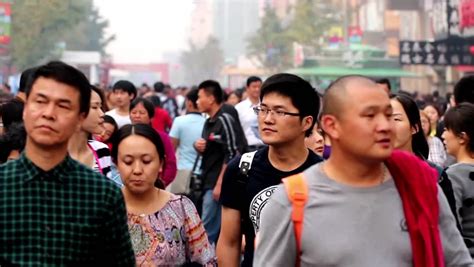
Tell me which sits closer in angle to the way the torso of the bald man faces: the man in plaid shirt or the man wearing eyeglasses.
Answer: the man in plaid shirt

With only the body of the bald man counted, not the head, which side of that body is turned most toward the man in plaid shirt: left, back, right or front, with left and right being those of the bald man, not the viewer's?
right

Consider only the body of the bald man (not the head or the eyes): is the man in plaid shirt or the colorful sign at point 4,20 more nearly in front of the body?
the man in plaid shirt

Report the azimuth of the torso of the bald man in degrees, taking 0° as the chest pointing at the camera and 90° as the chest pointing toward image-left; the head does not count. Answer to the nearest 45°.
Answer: approximately 0°

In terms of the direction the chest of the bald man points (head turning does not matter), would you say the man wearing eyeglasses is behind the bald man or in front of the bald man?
behind

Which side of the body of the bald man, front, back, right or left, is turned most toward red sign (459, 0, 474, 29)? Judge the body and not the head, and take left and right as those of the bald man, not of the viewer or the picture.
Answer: back

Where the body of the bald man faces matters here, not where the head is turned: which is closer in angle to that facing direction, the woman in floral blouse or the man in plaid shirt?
the man in plaid shirt

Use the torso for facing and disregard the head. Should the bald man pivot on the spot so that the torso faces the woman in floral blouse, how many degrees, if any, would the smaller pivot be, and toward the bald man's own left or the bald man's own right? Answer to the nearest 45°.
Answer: approximately 135° to the bald man's own right
